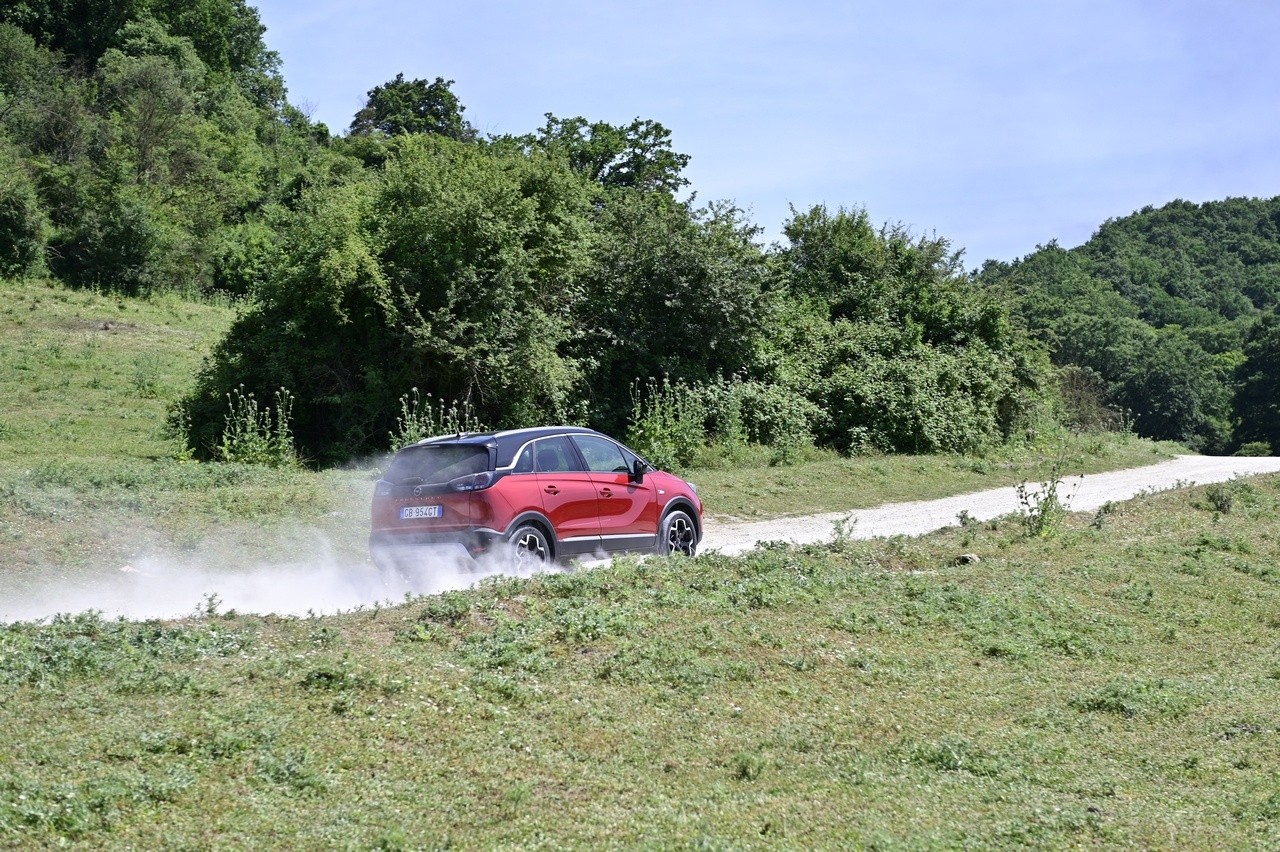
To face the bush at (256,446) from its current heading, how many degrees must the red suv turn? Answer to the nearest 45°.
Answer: approximately 90° to its left

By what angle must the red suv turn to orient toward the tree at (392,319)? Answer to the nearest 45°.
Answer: approximately 45° to its left

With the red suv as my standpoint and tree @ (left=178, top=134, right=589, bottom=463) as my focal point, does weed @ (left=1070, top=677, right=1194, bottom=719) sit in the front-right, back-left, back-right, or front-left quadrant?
back-right

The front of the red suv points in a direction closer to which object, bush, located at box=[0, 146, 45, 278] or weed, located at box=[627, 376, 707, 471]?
the weed

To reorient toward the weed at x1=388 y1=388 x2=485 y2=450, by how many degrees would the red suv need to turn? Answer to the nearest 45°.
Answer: approximately 45° to its left

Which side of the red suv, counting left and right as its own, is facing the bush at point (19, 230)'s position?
left

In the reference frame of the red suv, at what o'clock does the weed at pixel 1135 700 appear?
The weed is roughly at 3 o'clock from the red suv.

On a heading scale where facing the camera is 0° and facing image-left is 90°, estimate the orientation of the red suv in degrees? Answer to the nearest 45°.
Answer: approximately 225°

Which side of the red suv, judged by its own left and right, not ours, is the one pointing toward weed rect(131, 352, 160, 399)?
left
